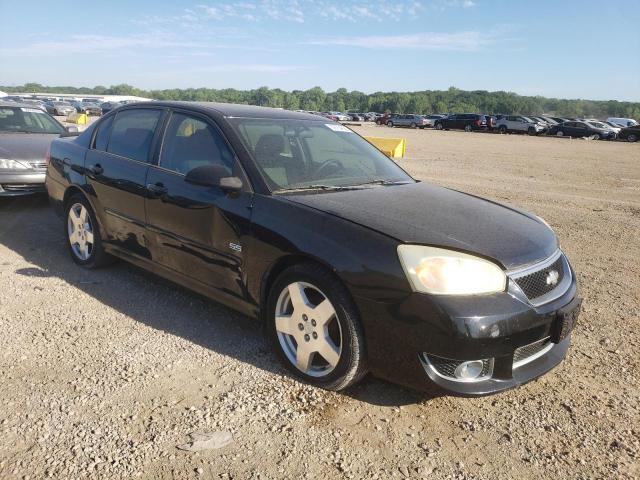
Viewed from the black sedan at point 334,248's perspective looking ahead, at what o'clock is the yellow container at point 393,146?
The yellow container is roughly at 8 o'clock from the black sedan.

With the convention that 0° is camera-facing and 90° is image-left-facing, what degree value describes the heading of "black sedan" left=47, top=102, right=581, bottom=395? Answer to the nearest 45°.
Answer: approximately 315°

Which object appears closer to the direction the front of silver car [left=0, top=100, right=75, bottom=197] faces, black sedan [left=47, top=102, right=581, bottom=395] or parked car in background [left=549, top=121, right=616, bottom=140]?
the black sedan

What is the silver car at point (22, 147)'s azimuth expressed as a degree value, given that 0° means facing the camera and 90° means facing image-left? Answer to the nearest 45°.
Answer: approximately 315°

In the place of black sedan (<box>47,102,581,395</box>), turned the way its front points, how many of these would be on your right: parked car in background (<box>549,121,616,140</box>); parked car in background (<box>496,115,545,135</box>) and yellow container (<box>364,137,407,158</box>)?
0

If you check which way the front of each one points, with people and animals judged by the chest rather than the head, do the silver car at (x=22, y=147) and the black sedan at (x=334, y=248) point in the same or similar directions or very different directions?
same or similar directions

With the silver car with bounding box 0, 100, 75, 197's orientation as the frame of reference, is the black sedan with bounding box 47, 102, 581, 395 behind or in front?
in front

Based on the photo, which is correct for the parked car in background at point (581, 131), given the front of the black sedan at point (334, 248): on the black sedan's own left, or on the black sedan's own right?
on the black sedan's own left

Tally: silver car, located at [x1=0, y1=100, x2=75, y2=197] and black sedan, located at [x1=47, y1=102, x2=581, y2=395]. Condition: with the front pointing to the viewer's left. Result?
0

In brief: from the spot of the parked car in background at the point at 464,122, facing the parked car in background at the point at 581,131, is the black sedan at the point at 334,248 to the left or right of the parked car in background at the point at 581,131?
right

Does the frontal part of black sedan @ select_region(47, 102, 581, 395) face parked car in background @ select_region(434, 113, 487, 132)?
no

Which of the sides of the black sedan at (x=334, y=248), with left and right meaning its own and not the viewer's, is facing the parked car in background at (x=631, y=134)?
left

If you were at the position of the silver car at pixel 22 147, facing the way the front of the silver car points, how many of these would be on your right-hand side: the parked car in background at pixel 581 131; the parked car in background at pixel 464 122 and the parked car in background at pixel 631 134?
0
